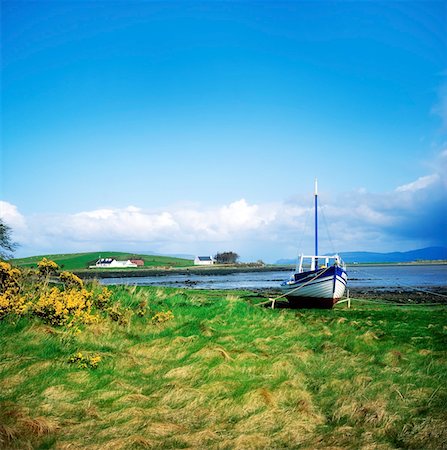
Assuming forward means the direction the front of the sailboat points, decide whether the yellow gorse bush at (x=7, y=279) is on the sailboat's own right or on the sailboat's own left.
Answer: on the sailboat's own right

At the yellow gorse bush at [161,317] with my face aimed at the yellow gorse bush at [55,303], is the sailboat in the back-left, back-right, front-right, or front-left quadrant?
back-right
